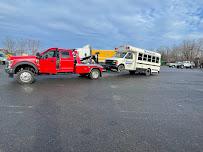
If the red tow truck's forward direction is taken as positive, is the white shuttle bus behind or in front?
behind

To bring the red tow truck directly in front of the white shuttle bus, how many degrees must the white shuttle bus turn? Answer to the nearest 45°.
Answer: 0° — it already faces it

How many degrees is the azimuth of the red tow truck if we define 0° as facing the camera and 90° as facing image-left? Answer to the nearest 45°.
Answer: approximately 90°
